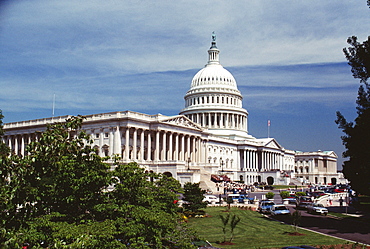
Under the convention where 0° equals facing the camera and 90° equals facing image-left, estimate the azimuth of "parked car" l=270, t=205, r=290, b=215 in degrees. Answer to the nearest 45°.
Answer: approximately 315°

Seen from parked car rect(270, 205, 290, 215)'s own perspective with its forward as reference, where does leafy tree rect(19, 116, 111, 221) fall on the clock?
The leafy tree is roughly at 2 o'clock from the parked car.
